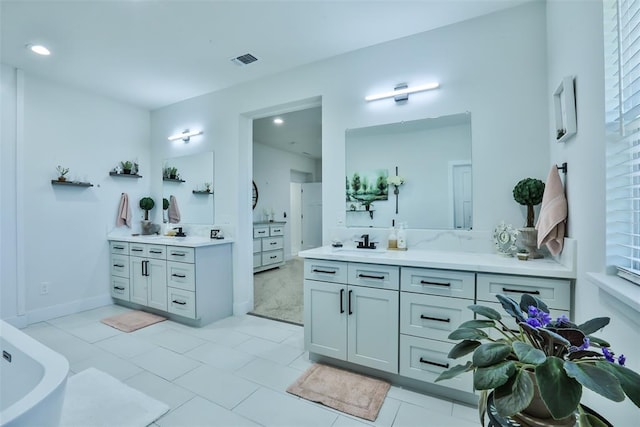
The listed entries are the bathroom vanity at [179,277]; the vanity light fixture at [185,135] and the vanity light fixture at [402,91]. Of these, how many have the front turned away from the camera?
0

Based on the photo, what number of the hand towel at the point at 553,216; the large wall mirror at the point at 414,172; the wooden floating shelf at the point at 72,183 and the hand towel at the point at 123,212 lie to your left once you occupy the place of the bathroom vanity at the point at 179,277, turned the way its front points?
2

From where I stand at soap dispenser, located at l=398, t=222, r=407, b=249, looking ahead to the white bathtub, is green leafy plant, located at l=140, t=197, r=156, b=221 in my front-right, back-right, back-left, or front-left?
front-right

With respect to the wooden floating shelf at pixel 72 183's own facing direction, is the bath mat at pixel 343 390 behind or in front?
in front

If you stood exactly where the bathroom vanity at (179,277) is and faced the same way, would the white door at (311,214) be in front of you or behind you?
behind

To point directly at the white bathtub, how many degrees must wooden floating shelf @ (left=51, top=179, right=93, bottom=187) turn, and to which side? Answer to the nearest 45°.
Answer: approximately 45° to its right

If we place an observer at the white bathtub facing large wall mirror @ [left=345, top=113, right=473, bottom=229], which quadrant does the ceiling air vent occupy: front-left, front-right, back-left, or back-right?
front-left

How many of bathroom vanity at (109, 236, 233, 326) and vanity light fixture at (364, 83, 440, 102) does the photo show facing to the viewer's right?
0

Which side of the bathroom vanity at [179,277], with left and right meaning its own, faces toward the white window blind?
left

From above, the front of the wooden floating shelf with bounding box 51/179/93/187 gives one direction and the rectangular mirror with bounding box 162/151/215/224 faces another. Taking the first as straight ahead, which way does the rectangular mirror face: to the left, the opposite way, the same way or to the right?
to the right

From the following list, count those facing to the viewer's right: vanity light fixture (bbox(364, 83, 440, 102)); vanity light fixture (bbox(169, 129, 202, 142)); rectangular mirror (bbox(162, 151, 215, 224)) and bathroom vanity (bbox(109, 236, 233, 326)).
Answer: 0

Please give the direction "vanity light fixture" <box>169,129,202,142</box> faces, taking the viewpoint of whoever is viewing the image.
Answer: facing the viewer and to the left of the viewer

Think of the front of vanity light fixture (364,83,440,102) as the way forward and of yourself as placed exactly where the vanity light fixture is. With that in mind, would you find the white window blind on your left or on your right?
on your left

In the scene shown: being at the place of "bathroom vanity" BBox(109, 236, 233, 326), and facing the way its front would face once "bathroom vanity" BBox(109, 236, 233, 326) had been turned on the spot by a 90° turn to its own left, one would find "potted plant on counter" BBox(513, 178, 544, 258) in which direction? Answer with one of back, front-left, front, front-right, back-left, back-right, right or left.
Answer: front

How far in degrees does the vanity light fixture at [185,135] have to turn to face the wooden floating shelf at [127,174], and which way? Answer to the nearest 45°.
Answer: approximately 90° to its right

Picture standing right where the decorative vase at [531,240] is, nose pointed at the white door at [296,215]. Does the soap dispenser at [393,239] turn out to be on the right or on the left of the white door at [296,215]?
left

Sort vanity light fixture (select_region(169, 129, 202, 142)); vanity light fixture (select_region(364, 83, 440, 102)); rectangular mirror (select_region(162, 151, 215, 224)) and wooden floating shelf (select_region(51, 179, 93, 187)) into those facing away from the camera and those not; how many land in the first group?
0

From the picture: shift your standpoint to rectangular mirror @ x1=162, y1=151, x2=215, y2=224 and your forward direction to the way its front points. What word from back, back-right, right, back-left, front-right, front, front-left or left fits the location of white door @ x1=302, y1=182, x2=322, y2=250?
back

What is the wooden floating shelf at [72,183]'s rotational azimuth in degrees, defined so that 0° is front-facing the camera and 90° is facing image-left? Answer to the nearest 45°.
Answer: approximately 315°

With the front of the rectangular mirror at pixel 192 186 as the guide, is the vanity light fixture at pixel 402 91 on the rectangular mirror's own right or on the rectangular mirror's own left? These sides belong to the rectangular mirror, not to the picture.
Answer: on the rectangular mirror's own left
